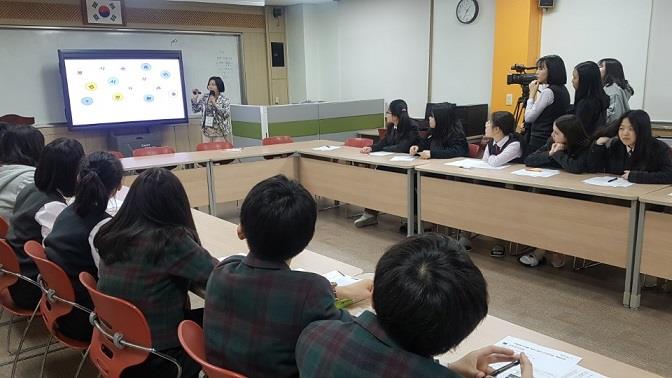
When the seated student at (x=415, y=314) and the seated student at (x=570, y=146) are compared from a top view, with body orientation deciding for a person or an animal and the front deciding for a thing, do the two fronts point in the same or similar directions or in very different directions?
very different directions

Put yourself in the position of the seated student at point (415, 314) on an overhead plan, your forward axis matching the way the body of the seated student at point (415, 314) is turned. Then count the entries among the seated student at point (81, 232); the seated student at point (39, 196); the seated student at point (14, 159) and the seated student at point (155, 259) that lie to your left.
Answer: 4

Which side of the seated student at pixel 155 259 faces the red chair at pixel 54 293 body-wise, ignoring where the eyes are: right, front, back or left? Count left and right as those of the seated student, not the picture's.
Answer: left

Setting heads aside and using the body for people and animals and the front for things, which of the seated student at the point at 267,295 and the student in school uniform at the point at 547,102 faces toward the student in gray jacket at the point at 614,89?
the seated student

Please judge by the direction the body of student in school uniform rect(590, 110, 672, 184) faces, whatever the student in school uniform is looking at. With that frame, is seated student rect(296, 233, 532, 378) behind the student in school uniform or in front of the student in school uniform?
in front

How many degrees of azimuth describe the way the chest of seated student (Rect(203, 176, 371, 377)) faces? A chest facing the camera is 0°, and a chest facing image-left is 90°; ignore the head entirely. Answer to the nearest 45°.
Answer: approximately 225°

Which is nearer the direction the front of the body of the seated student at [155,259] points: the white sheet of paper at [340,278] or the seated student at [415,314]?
the white sheet of paper

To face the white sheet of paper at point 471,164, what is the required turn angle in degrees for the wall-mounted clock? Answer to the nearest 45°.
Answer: approximately 45° to its left

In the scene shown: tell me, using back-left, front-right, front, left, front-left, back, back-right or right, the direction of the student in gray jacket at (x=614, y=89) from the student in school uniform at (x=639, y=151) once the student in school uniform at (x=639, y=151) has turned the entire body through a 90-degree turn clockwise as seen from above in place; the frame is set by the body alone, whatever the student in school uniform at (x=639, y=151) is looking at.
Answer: front-right

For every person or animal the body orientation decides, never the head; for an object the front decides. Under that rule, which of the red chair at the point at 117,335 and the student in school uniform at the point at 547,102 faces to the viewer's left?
the student in school uniform

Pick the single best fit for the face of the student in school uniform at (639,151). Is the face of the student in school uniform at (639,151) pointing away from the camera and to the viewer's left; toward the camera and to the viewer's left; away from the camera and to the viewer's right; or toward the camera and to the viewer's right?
toward the camera and to the viewer's left

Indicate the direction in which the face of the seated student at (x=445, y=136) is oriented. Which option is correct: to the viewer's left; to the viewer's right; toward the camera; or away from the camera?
to the viewer's left

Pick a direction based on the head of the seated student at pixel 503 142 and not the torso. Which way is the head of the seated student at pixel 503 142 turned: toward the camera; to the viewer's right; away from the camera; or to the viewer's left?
to the viewer's left
